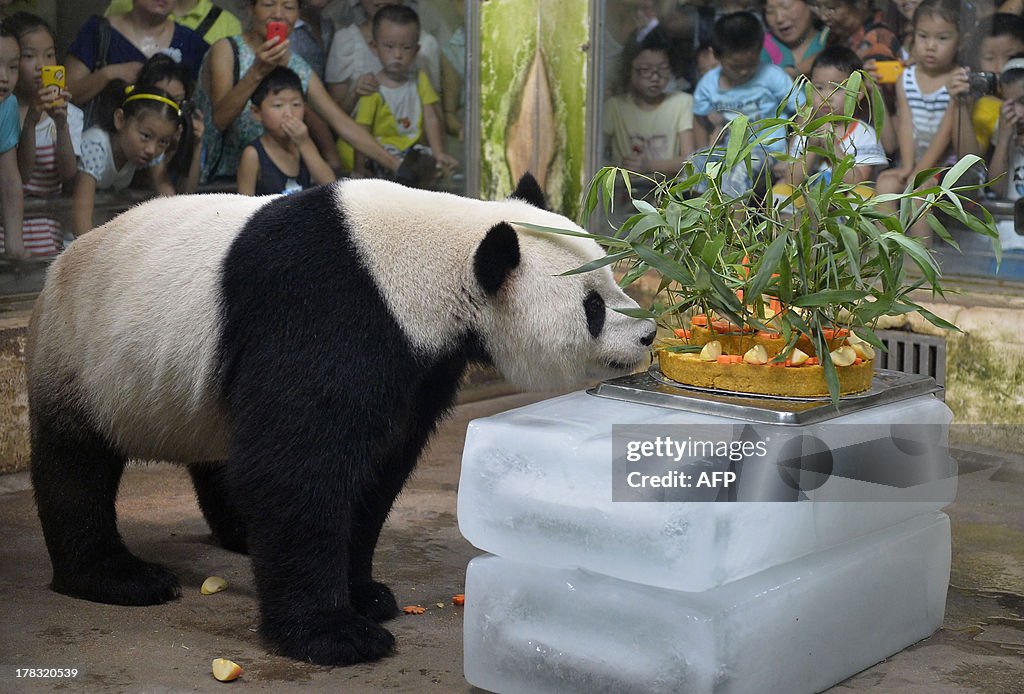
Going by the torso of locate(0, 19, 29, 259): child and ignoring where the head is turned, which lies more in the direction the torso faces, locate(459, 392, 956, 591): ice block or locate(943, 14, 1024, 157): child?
the ice block

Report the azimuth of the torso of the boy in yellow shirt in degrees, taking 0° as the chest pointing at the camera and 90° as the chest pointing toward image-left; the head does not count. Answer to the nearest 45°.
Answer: approximately 0°

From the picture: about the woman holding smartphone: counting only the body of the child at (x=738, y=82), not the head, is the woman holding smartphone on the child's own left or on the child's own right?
on the child's own right
